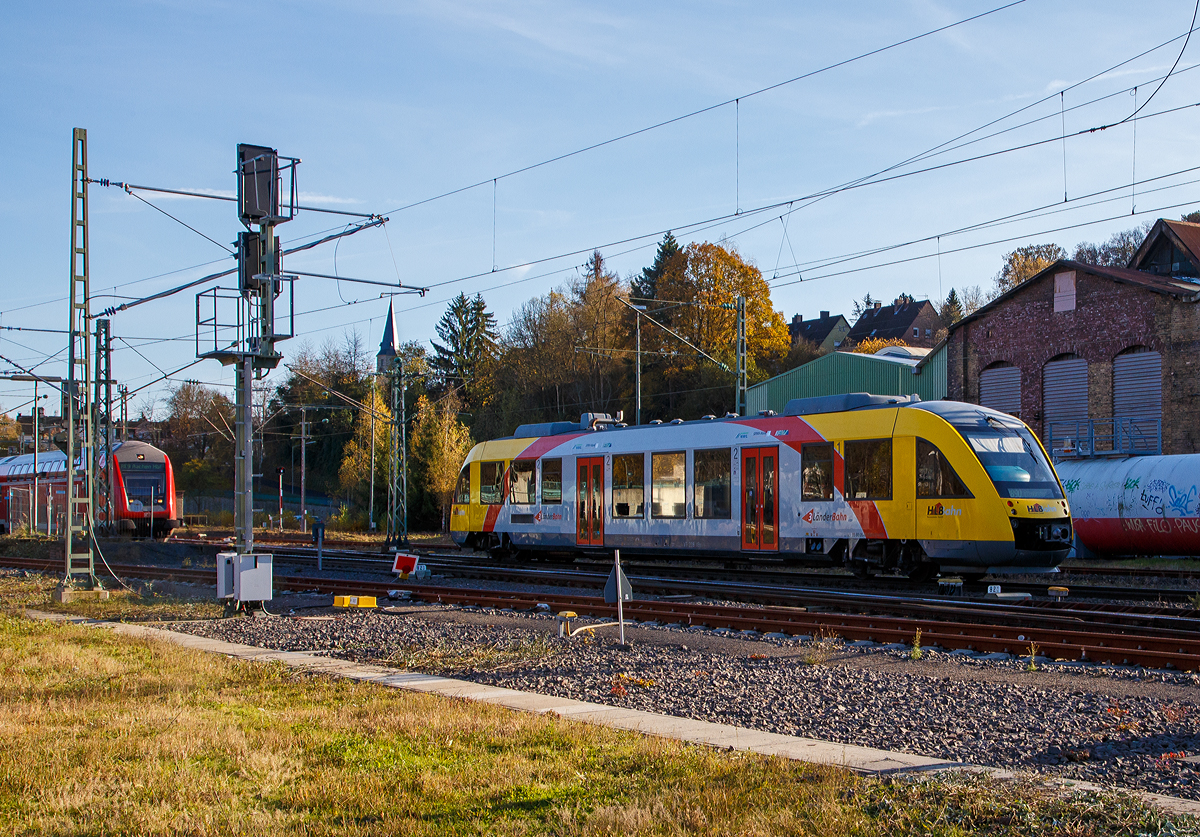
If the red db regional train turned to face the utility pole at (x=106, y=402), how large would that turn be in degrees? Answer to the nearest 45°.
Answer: approximately 45° to its right

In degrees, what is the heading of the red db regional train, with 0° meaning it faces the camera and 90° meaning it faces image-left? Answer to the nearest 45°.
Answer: approximately 315°
